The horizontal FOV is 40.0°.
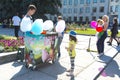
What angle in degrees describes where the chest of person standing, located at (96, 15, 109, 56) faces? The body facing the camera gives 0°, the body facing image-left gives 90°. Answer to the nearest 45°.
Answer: approximately 90°

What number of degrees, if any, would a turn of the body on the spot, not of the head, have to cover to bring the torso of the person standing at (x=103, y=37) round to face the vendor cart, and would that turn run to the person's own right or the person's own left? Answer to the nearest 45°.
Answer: approximately 45° to the person's own left

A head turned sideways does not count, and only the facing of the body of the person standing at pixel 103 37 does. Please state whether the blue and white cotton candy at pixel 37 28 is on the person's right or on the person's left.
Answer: on the person's left

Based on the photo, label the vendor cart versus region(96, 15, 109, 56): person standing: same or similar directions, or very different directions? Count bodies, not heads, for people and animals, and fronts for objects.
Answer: very different directions

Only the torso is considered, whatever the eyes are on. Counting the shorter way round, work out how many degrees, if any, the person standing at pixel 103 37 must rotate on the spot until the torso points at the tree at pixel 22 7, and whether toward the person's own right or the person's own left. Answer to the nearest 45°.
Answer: approximately 45° to the person's own right

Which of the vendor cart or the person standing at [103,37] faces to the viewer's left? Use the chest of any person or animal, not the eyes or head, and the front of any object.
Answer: the person standing

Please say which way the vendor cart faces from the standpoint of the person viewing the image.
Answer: facing the viewer and to the right of the viewer

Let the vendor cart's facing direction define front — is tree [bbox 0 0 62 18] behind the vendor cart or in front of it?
behind
